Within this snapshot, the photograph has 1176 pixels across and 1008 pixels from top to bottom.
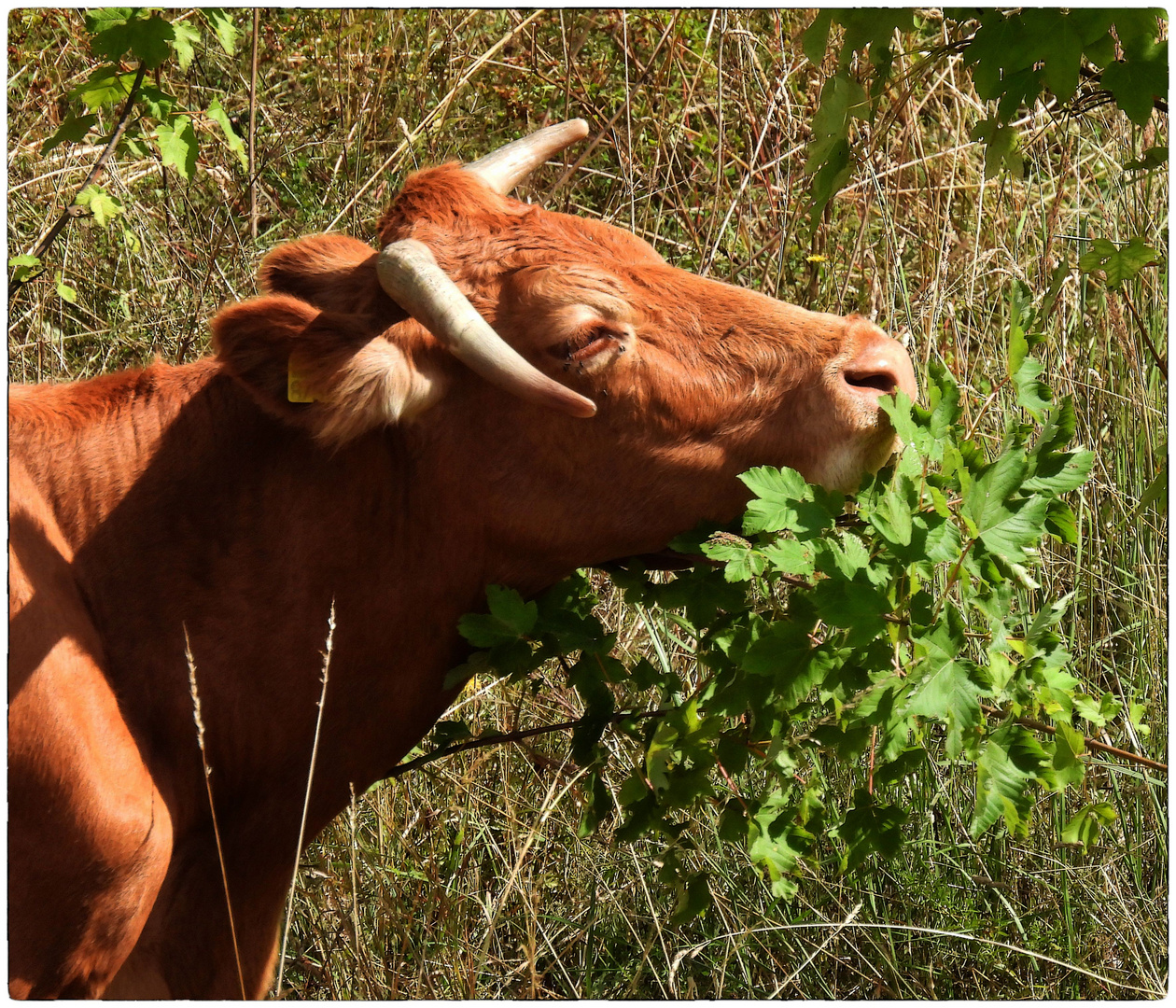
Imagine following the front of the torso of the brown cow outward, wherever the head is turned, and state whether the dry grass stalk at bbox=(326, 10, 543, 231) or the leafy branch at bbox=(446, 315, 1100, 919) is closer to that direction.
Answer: the leafy branch

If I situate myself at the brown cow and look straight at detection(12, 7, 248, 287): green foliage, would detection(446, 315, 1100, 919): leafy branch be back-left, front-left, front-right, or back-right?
back-right

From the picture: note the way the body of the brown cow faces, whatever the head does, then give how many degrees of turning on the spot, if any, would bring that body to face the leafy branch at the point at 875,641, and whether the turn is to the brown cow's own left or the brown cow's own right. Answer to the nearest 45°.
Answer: approximately 45° to the brown cow's own right

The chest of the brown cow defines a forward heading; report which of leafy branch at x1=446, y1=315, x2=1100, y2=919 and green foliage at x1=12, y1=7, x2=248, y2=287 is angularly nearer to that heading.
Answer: the leafy branch

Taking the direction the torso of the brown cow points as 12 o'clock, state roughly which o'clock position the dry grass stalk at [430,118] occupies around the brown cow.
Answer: The dry grass stalk is roughly at 9 o'clock from the brown cow.

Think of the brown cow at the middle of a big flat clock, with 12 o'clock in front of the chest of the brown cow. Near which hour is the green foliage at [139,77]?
The green foliage is roughly at 8 o'clock from the brown cow.

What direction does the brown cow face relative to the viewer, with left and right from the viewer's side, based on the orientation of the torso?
facing to the right of the viewer
